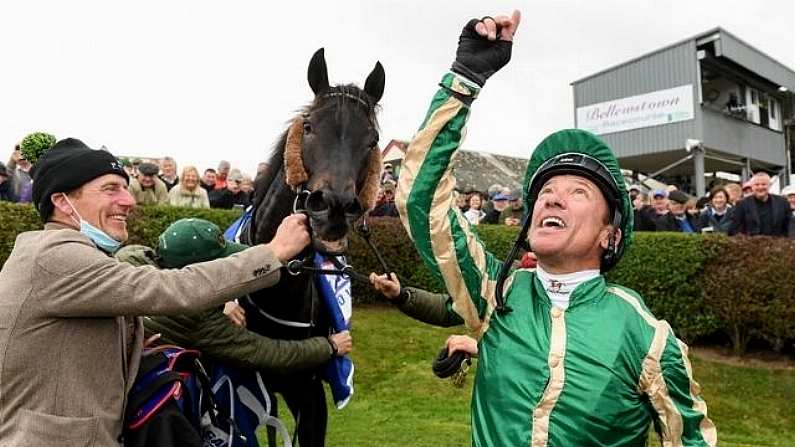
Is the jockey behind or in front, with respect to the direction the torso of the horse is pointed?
in front

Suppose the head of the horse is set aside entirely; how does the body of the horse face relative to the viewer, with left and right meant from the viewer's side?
facing the viewer and to the right of the viewer

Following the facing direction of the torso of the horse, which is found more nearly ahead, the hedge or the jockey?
the jockey
